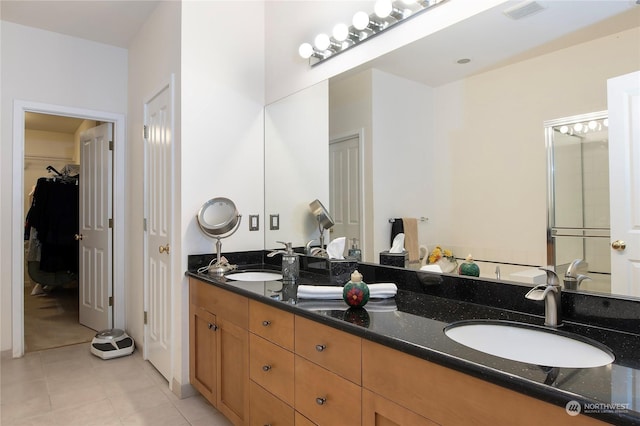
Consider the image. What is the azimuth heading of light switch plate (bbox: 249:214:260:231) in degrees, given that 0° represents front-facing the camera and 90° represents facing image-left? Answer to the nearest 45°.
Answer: approximately 0°

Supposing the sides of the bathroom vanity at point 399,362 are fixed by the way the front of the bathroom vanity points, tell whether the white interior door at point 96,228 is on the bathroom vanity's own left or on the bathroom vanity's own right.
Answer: on the bathroom vanity's own right

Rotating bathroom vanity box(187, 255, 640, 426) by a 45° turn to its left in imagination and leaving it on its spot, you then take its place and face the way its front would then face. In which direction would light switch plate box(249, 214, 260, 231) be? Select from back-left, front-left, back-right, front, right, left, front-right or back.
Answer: back-right

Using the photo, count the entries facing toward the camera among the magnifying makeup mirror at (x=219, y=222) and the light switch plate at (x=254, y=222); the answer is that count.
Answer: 2

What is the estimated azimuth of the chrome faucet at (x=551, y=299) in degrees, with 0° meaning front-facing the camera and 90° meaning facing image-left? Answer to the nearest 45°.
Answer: approximately 45°

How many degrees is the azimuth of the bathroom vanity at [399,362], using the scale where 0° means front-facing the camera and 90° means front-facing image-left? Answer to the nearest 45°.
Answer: approximately 45°

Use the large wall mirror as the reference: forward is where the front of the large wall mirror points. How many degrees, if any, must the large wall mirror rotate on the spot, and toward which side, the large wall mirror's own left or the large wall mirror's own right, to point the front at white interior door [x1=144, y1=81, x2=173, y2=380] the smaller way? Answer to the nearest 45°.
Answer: approximately 45° to the large wall mirror's own right

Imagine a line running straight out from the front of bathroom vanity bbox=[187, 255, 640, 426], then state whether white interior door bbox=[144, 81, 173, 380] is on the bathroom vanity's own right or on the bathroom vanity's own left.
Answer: on the bathroom vanity's own right

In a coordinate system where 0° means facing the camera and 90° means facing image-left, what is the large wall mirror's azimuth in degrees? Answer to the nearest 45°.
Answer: approximately 45°

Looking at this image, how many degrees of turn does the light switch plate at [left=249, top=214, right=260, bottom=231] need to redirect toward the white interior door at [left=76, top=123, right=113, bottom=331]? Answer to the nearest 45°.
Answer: approximately 135° to its right
